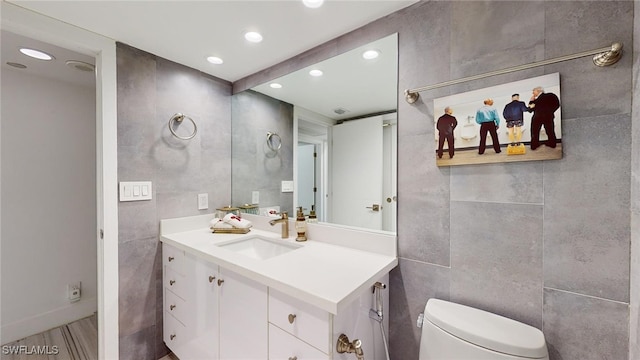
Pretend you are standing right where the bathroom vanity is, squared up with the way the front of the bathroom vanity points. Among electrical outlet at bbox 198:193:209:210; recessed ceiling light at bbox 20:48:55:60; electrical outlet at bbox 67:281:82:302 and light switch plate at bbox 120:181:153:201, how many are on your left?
0

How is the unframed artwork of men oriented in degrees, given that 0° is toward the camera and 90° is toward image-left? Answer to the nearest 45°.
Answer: approximately 45°

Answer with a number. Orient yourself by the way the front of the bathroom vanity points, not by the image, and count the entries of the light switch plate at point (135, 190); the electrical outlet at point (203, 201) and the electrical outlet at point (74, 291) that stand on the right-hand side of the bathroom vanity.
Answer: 3

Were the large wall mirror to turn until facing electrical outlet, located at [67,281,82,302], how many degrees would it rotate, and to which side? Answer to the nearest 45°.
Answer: approximately 45° to its right

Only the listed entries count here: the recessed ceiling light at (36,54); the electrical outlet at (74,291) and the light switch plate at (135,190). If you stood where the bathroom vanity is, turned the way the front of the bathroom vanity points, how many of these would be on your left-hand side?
0

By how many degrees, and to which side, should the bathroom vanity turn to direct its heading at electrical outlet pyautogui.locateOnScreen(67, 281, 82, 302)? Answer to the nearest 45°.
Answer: approximately 90° to its right

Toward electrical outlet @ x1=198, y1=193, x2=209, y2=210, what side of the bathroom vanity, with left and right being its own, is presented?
right

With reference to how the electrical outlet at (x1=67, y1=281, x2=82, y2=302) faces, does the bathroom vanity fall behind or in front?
in front

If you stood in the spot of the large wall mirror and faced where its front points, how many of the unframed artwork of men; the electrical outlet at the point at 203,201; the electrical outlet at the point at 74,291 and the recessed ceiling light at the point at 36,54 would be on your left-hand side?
1

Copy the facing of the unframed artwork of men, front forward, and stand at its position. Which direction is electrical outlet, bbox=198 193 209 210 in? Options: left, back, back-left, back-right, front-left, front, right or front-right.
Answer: front-right

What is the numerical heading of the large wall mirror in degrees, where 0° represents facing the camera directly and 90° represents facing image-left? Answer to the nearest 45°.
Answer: approximately 45°

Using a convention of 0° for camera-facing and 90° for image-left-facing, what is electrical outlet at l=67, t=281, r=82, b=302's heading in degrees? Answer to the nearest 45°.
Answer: approximately 315°

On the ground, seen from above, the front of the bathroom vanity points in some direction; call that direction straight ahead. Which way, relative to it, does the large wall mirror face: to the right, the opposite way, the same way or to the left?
the same way

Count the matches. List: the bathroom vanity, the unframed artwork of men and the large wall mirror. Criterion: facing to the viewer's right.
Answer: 0
